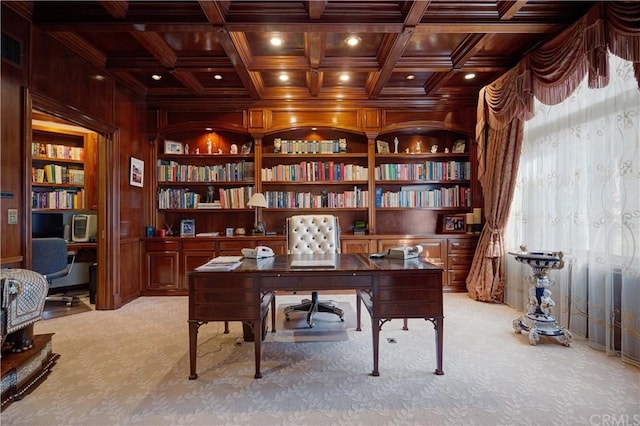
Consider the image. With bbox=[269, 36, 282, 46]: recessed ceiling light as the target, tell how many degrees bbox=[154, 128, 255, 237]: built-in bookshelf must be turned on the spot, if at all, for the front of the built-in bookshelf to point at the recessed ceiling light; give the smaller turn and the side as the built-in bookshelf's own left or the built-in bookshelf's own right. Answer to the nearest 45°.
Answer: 0° — it already faces it

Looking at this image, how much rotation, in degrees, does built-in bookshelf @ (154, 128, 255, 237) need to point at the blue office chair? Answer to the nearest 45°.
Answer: approximately 90° to its right

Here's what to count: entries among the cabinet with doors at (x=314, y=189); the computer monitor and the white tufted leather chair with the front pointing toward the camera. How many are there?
3

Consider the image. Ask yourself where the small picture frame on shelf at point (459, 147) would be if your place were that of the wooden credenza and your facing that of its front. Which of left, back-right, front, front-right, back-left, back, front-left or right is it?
left

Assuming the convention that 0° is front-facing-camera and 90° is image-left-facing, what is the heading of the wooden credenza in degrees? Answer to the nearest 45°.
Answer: approximately 0°

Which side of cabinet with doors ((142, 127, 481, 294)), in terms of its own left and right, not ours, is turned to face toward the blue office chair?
right

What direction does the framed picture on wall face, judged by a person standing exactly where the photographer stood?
facing the viewer and to the right of the viewer

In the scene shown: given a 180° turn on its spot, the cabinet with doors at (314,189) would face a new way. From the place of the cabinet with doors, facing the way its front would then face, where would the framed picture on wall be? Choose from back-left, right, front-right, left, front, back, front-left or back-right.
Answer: left

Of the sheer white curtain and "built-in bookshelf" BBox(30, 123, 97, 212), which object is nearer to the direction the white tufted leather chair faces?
the sheer white curtain

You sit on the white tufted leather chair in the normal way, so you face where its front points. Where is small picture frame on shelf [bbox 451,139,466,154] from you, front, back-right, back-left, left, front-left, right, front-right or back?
back-left

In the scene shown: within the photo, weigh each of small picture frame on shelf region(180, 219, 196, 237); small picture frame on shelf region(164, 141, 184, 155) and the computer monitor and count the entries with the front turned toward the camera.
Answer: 3
